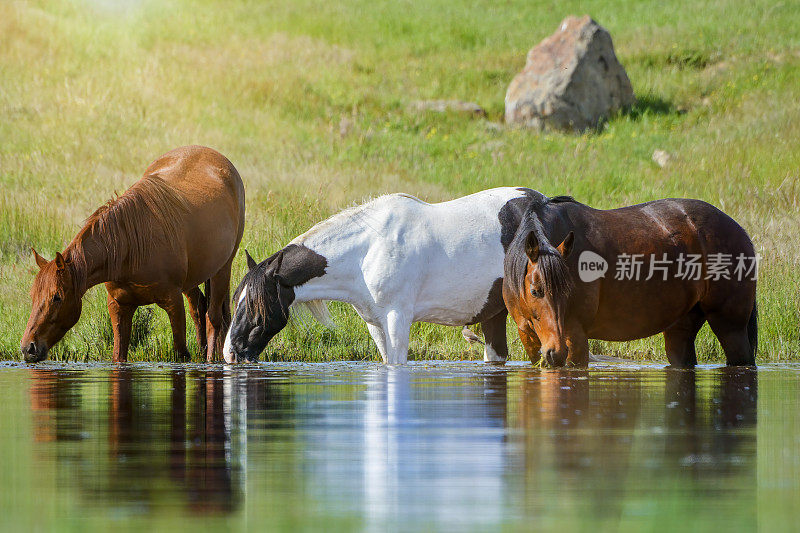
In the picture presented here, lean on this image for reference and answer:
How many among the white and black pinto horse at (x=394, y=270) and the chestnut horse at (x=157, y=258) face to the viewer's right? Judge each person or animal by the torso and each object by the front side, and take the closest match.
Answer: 0

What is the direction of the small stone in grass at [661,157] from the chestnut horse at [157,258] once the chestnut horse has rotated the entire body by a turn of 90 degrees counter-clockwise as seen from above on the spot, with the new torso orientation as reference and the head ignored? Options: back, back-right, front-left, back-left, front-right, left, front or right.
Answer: left

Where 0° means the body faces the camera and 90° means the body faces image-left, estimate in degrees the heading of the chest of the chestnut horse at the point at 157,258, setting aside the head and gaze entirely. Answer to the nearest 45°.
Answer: approximately 45°

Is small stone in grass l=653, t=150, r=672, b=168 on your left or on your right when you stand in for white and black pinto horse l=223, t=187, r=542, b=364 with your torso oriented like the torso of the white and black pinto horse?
on your right

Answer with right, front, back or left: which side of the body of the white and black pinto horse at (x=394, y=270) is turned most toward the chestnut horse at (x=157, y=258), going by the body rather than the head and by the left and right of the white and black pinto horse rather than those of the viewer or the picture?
front

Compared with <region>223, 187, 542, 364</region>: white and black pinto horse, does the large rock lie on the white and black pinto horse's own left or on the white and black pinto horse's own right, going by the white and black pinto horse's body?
on the white and black pinto horse's own right

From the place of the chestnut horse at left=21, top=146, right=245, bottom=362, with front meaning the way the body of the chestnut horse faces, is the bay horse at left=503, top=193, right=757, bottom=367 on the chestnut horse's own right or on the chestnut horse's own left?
on the chestnut horse's own left

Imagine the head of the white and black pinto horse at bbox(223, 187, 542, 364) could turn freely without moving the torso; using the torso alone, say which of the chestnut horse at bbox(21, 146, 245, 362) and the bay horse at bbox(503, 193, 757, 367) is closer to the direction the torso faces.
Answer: the chestnut horse

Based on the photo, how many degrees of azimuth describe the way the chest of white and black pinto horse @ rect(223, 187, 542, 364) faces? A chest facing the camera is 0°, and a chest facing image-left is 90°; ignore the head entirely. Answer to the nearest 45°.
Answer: approximately 90°
